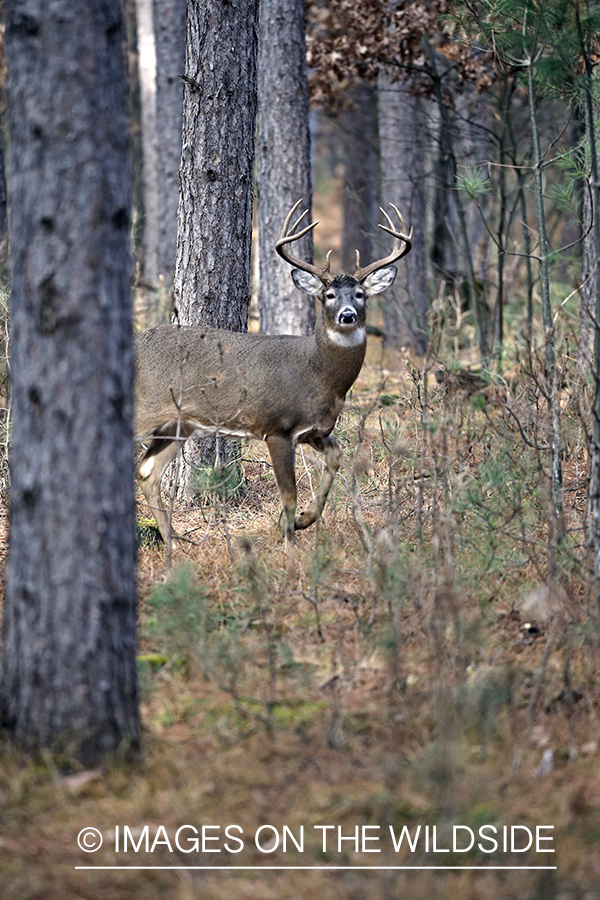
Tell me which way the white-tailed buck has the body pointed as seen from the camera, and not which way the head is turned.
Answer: to the viewer's right

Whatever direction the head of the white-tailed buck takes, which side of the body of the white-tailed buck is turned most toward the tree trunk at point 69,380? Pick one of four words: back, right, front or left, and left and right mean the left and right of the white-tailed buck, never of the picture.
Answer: right

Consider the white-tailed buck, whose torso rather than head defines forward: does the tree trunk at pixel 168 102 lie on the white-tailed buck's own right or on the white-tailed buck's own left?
on the white-tailed buck's own left

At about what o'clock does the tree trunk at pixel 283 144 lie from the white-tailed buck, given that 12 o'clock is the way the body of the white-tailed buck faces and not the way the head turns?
The tree trunk is roughly at 9 o'clock from the white-tailed buck.

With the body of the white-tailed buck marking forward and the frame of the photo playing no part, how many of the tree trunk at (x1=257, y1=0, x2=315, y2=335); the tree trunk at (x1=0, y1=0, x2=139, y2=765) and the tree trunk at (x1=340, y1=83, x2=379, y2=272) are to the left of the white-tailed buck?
2

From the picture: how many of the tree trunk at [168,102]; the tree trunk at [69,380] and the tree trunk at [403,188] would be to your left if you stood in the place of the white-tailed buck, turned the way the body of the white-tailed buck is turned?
2

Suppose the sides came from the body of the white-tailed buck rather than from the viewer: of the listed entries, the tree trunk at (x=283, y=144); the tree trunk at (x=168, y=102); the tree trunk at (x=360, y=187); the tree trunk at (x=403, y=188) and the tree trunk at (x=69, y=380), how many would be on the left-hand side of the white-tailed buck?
4

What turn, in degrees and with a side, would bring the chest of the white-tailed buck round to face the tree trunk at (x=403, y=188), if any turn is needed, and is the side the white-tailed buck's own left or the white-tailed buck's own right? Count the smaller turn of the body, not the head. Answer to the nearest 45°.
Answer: approximately 90° to the white-tailed buck's own left
